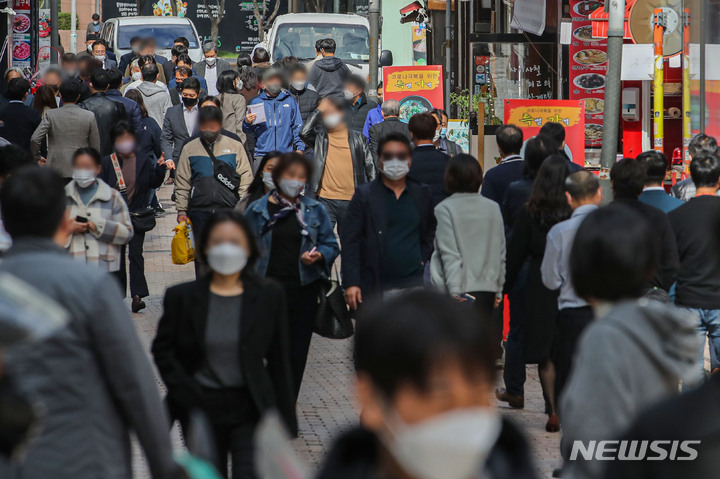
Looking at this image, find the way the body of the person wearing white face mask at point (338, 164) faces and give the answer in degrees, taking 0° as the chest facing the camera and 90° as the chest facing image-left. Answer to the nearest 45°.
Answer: approximately 0°

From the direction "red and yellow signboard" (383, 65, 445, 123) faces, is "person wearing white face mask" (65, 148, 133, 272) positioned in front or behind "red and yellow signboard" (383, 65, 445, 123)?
in front

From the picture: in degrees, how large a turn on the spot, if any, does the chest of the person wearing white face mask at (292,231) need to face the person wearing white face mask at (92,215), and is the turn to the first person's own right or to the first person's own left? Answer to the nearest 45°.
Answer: approximately 135° to the first person's own right

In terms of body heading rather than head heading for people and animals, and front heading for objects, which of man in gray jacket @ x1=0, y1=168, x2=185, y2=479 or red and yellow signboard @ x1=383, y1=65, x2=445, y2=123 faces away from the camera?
the man in gray jacket

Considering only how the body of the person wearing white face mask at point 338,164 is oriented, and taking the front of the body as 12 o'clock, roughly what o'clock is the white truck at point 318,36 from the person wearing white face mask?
The white truck is roughly at 6 o'clock from the person wearing white face mask.

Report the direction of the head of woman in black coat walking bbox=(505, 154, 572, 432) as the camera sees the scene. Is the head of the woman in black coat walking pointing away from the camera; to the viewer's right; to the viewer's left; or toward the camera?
away from the camera

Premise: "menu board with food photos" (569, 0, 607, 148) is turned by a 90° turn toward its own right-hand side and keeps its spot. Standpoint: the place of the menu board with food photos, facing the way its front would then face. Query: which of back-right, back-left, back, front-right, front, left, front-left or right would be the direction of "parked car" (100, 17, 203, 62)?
front-right

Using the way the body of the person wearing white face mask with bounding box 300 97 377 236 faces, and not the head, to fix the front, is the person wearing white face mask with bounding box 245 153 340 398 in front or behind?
in front

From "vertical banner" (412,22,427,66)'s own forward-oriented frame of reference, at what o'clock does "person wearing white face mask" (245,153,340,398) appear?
The person wearing white face mask is roughly at 12 o'clock from the vertical banner.

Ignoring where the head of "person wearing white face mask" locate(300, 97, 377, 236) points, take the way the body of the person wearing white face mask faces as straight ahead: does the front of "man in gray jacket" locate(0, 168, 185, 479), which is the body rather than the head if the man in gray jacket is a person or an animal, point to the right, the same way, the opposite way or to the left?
the opposite way

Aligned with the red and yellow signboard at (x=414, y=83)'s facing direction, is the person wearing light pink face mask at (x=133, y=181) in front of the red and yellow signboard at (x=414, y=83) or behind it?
in front

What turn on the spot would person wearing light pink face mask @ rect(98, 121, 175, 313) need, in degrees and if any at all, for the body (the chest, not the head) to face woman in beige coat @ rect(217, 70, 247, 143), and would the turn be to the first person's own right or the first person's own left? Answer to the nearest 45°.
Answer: approximately 180°
